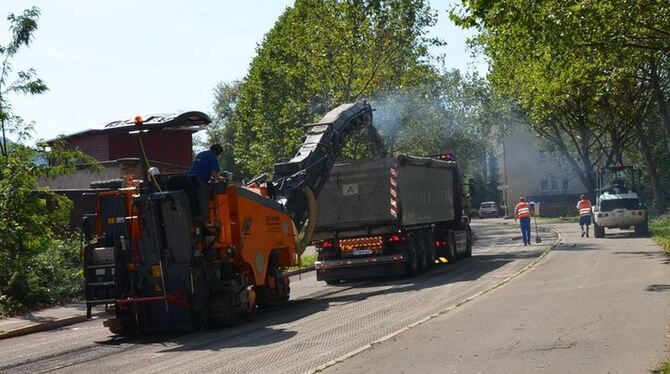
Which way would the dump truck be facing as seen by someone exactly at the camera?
facing away from the viewer and to the right of the viewer

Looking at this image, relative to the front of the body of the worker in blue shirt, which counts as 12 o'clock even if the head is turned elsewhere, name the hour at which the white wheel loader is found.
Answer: The white wheel loader is roughly at 12 o'clock from the worker in blue shirt.

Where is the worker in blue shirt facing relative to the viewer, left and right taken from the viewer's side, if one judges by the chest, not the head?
facing away from the viewer and to the right of the viewer
